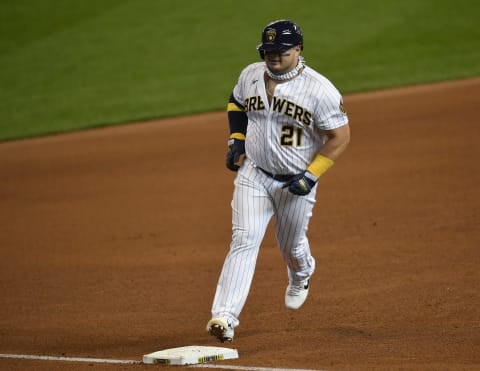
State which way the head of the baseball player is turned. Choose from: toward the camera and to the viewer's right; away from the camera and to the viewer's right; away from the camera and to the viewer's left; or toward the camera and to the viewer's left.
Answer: toward the camera and to the viewer's left

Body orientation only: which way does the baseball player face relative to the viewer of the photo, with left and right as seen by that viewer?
facing the viewer and to the left of the viewer
